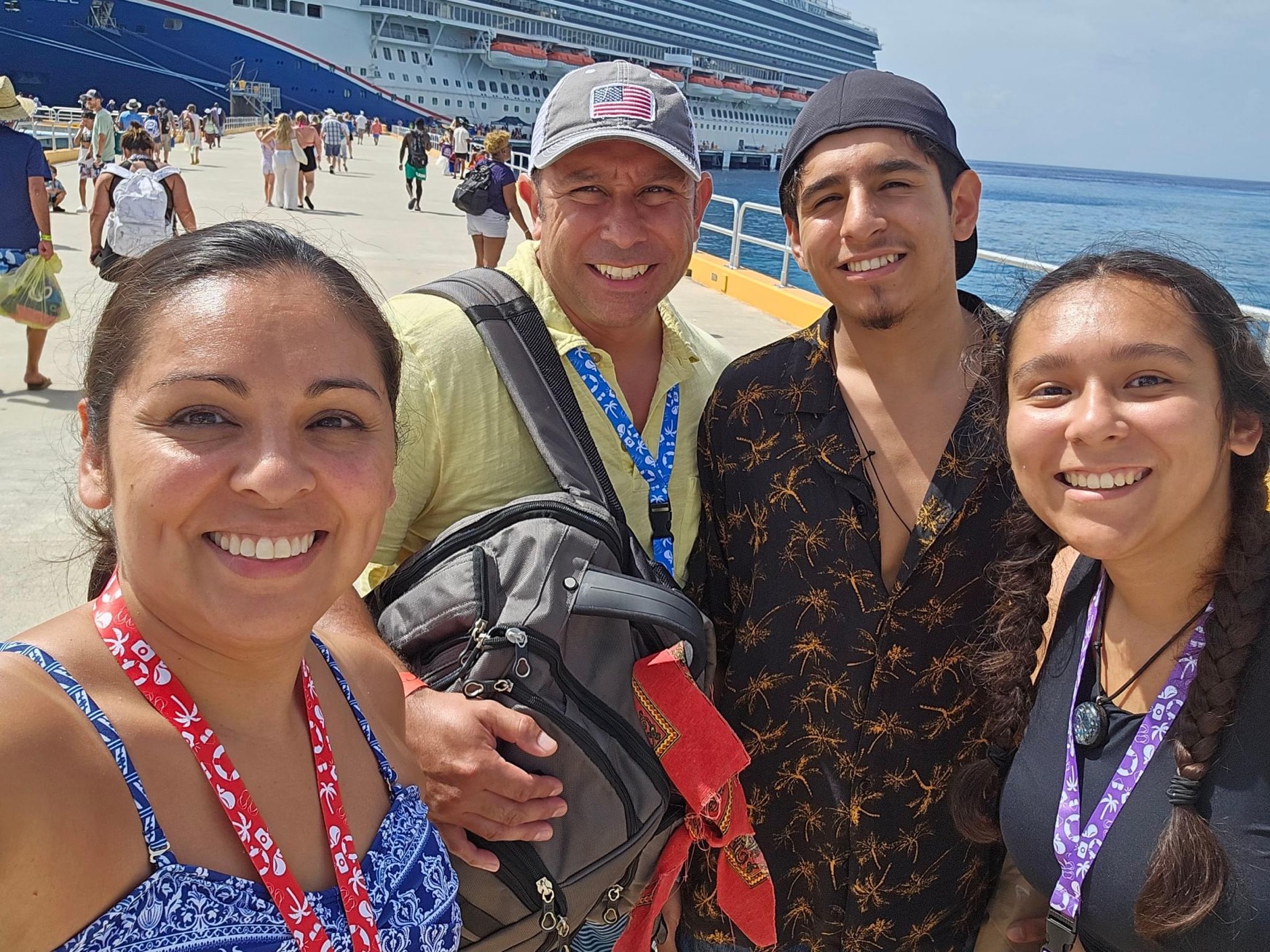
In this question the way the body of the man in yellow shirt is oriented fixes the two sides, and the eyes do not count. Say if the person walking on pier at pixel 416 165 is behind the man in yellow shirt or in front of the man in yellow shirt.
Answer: behind

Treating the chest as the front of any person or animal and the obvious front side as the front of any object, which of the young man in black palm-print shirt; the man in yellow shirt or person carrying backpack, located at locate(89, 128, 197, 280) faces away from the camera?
the person carrying backpack

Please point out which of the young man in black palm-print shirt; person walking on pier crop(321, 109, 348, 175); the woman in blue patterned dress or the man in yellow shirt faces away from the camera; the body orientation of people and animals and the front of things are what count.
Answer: the person walking on pier

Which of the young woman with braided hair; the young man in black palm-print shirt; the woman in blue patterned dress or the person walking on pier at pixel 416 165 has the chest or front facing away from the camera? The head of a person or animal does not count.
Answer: the person walking on pier

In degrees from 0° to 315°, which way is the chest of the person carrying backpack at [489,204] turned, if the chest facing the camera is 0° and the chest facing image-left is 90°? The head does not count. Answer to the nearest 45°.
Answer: approximately 225°

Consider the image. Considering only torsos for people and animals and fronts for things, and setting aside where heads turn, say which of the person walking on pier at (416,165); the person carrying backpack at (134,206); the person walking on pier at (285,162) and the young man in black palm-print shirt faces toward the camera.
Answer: the young man in black palm-print shirt

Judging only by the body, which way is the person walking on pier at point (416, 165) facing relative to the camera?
away from the camera

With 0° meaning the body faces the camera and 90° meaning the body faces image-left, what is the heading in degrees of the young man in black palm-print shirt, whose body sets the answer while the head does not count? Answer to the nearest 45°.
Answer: approximately 0°

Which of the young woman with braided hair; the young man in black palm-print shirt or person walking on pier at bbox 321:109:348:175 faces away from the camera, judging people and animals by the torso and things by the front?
the person walking on pier

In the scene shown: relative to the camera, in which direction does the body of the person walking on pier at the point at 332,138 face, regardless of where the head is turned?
away from the camera

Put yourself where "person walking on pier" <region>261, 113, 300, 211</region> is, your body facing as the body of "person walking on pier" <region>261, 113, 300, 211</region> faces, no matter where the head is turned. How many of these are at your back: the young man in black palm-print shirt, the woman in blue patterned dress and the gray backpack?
3

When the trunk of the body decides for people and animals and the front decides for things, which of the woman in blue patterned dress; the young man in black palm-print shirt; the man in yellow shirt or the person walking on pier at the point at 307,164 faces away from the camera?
the person walking on pier
